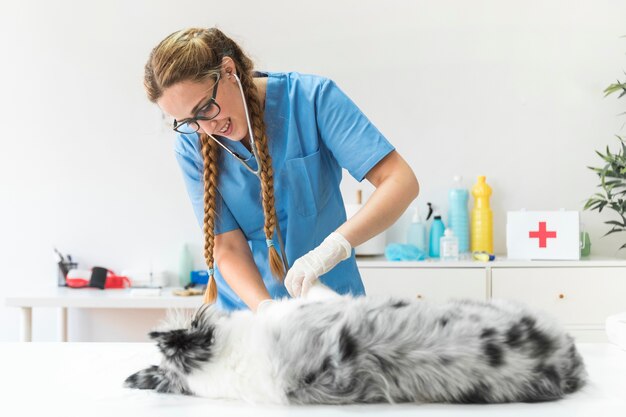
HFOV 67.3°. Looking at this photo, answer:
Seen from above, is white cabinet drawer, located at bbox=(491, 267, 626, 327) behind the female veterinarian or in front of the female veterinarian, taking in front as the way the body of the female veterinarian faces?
behind

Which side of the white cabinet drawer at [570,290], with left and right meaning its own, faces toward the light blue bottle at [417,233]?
right

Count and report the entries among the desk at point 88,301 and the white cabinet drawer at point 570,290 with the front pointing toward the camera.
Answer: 2

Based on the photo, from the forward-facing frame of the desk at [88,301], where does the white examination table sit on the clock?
The white examination table is roughly at 12 o'clock from the desk.

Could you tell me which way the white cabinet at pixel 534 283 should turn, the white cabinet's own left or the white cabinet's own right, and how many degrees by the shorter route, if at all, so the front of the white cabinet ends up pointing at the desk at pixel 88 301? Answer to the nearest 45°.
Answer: approximately 90° to the white cabinet's own right

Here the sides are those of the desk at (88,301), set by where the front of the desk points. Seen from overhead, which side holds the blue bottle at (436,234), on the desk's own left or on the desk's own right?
on the desk's own left
